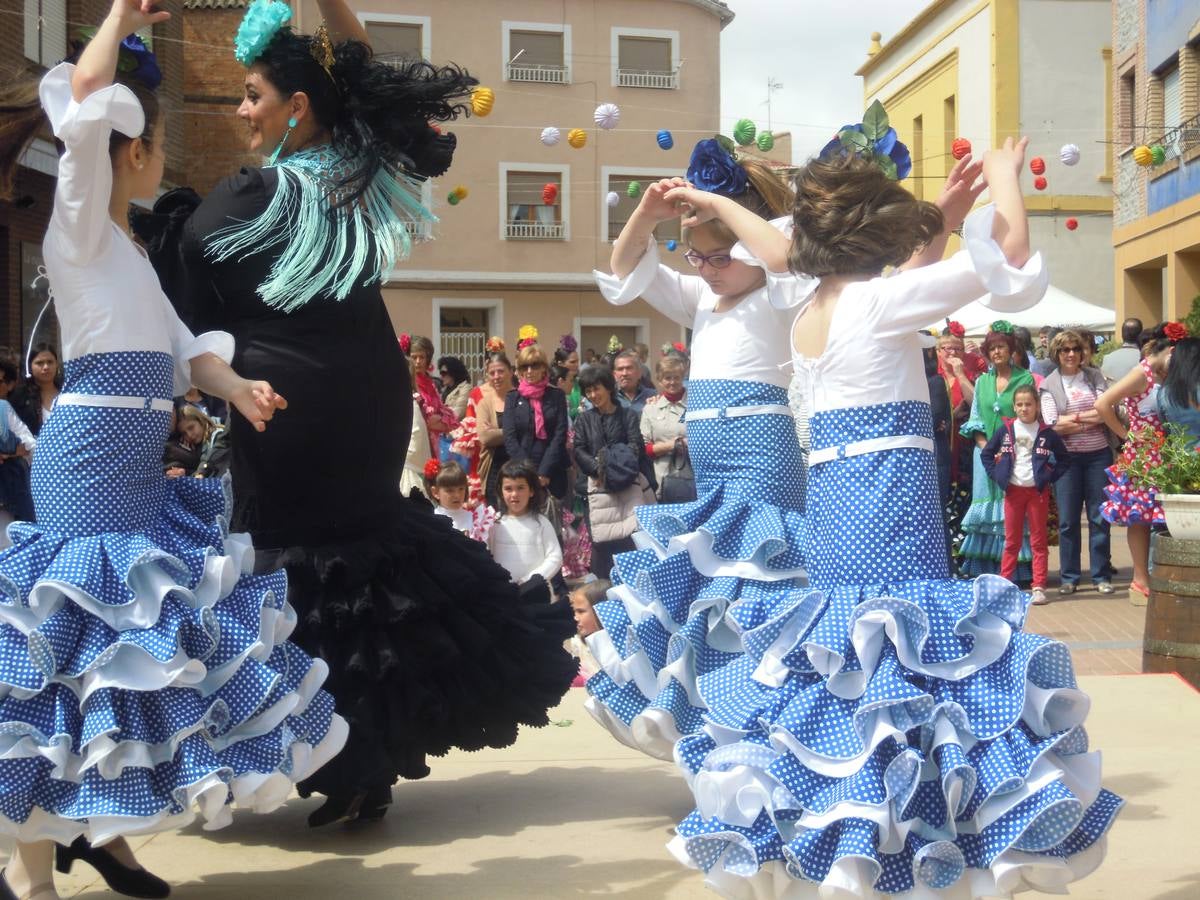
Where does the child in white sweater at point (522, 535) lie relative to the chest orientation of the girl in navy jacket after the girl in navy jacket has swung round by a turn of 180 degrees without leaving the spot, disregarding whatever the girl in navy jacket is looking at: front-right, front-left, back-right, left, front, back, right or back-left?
back-left

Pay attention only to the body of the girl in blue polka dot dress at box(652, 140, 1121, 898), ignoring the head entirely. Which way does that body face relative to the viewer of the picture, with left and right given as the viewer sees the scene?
facing away from the viewer and to the right of the viewer

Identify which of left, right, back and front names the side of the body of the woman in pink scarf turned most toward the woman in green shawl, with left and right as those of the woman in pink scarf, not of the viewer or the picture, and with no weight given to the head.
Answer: left

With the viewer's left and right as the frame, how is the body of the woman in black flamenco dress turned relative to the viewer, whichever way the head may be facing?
facing away from the viewer and to the left of the viewer

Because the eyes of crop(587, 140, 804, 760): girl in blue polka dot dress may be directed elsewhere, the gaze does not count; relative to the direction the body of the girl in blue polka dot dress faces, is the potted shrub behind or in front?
behind

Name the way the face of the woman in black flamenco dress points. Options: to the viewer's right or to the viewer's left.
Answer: to the viewer's left

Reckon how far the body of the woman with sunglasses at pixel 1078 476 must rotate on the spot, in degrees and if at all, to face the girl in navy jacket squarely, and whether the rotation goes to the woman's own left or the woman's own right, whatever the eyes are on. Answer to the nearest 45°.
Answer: approximately 45° to the woman's own right

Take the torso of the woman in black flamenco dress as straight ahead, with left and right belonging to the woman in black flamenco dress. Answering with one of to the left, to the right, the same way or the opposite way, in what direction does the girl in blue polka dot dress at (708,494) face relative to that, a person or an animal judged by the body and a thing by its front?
to the left

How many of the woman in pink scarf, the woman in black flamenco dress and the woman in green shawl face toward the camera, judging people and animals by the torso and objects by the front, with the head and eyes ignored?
2

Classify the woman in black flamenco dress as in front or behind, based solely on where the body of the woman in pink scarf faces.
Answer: in front

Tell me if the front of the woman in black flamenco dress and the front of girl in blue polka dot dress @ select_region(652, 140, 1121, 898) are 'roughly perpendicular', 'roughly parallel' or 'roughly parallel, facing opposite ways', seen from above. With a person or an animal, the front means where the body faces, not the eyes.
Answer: roughly perpendicular
